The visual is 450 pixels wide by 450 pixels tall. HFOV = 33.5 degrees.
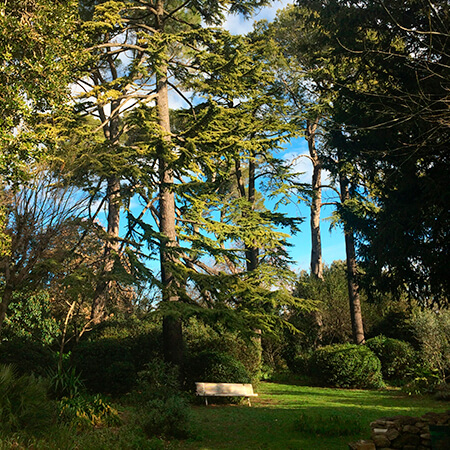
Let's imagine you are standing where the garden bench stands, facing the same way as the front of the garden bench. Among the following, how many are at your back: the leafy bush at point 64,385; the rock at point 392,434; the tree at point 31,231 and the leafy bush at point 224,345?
1

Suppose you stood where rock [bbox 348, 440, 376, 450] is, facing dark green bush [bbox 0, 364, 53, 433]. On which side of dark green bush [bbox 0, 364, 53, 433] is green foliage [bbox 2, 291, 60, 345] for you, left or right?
right

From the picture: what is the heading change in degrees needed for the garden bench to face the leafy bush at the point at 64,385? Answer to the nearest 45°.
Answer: approximately 45° to its right

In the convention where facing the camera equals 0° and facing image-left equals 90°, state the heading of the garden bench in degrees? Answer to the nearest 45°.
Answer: approximately 0°

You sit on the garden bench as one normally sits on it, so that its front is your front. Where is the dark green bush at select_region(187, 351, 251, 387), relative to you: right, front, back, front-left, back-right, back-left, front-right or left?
back

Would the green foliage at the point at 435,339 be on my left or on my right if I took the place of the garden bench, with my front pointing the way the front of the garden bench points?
on my left

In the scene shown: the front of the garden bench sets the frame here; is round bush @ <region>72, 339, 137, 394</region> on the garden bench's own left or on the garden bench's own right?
on the garden bench's own right

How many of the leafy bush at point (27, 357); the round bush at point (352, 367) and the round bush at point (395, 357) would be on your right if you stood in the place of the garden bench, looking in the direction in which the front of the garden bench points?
1

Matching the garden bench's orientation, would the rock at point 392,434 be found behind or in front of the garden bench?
in front

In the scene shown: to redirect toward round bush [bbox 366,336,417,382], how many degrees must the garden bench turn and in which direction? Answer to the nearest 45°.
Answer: approximately 135° to its left

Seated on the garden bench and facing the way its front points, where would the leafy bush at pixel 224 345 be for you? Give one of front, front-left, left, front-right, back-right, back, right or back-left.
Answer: back
